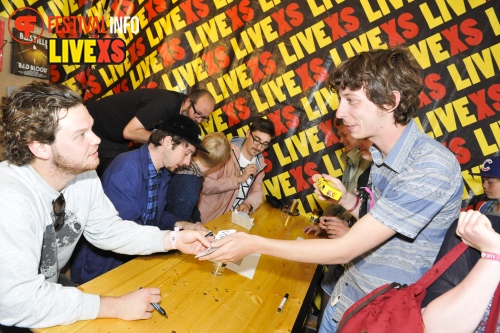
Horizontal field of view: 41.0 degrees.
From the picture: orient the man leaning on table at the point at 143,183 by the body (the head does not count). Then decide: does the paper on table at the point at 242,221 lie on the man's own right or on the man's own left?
on the man's own left

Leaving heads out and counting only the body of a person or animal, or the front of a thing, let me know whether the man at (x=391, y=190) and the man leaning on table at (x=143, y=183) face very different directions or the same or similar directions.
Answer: very different directions

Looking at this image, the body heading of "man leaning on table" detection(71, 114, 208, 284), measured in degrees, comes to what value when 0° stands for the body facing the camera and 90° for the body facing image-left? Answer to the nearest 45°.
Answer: approximately 315°

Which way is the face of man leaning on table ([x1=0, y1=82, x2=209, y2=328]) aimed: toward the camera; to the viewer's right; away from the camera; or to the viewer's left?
to the viewer's right

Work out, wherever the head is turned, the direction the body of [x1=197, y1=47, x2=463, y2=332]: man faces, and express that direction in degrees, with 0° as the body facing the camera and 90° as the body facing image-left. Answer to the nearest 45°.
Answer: approximately 90°

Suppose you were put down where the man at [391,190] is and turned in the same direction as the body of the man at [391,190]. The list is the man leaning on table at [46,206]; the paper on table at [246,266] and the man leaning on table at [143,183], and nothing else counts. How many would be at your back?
0

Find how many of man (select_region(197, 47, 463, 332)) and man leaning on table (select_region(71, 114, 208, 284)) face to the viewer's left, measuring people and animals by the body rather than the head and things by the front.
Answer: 1

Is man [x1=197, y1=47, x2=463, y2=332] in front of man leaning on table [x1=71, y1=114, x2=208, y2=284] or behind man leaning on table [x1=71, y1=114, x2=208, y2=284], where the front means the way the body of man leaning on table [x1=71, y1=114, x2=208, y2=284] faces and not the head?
in front

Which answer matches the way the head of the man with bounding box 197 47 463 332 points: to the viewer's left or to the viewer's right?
to the viewer's left

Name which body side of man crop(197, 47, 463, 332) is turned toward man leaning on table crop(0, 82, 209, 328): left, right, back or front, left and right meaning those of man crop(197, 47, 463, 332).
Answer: front
